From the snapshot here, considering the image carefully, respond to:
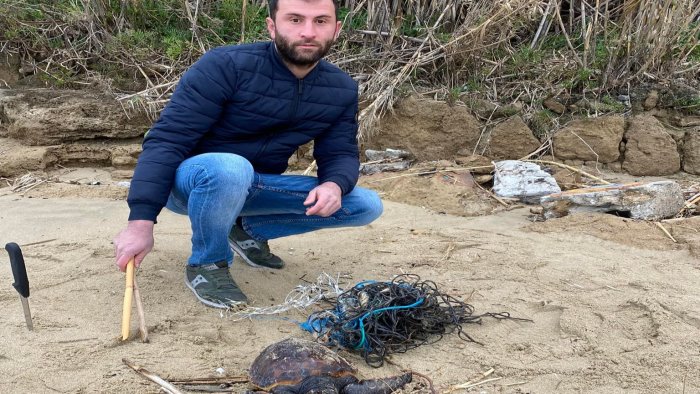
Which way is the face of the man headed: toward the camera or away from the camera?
toward the camera

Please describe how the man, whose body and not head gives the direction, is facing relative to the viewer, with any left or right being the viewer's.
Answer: facing the viewer and to the right of the viewer

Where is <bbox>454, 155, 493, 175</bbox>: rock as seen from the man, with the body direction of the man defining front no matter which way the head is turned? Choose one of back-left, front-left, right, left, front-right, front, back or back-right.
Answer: left

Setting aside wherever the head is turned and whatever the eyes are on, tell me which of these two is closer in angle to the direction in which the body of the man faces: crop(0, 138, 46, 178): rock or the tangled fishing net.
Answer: the tangled fishing net

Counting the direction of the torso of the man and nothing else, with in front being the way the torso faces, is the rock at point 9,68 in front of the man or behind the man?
behind

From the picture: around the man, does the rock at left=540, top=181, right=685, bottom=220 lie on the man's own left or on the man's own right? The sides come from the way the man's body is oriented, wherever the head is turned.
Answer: on the man's own left

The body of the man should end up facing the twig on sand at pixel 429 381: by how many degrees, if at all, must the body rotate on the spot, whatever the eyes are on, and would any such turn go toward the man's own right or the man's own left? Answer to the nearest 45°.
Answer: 0° — they already face it

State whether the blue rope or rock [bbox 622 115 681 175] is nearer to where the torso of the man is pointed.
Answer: the blue rope

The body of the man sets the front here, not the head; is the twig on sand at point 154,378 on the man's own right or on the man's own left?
on the man's own right

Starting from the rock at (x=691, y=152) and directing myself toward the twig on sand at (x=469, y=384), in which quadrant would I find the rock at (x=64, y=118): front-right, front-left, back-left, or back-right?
front-right

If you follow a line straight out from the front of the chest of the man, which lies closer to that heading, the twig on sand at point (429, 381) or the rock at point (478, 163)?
the twig on sand

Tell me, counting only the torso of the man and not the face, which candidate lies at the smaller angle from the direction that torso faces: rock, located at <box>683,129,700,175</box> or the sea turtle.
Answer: the sea turtle

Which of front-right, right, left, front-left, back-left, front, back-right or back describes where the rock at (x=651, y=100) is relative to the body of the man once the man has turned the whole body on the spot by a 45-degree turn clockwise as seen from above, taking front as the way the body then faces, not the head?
back-left

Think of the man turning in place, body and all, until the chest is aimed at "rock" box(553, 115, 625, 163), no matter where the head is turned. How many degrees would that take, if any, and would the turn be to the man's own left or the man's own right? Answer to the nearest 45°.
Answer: approximately 90° to the man's own left
